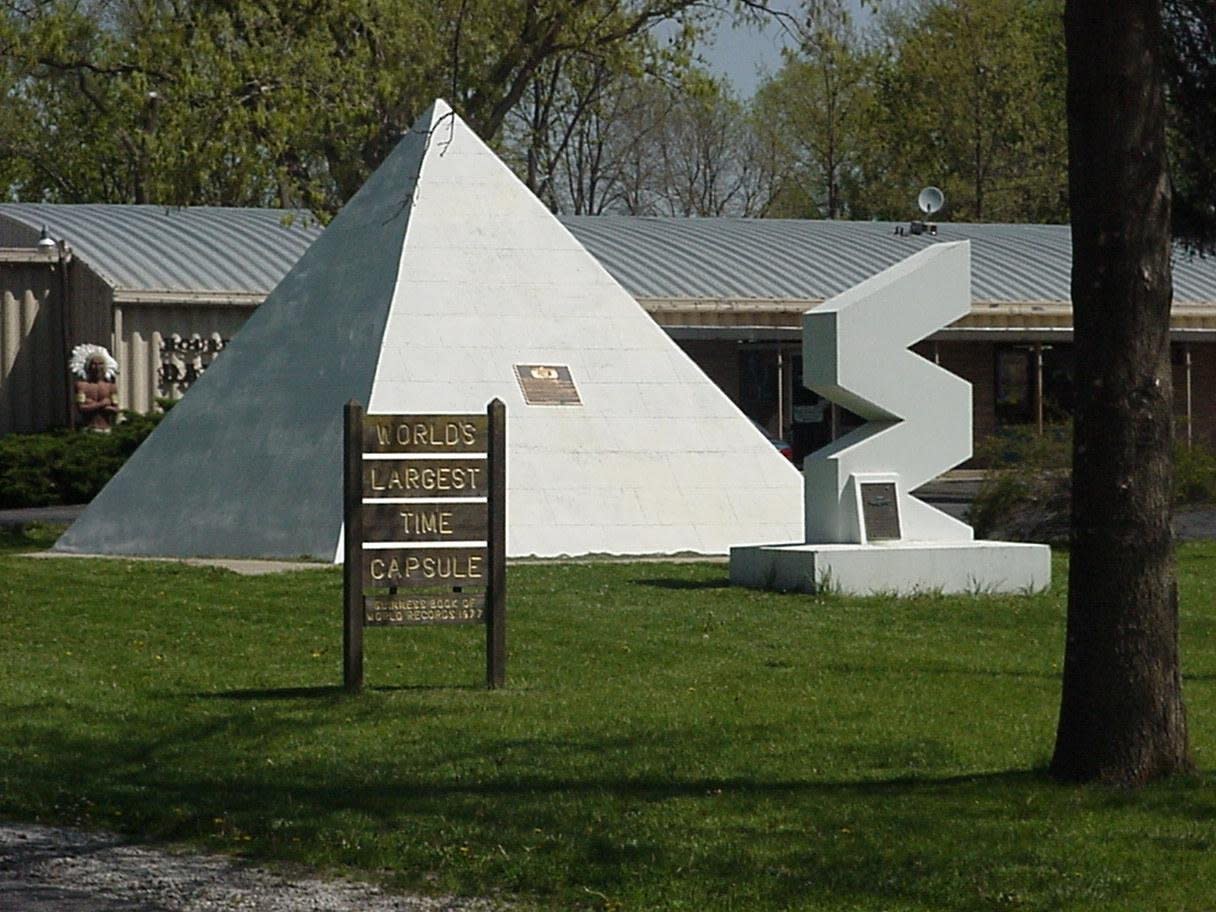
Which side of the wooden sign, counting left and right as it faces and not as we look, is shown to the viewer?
front

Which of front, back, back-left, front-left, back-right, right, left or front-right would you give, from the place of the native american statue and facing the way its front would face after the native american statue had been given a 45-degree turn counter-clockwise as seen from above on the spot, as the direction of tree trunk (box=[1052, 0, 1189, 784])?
front-right

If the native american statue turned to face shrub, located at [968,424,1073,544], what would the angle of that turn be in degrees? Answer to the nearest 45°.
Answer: approximately 45° to its left

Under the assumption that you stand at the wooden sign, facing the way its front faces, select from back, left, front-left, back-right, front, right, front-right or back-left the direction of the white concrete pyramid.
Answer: back

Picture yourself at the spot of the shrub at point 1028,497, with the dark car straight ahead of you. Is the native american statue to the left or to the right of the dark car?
left

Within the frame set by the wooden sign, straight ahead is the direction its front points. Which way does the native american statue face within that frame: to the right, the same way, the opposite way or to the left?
the same way

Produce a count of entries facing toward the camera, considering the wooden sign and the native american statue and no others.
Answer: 2

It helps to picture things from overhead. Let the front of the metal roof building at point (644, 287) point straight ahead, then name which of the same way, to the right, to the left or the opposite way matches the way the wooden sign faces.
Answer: the same way

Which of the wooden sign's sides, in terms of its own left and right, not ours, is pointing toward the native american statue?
back

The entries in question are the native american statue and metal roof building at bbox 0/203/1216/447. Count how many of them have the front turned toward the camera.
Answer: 2

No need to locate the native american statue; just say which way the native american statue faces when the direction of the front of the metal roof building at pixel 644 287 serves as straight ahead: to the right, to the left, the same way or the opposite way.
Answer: the same way

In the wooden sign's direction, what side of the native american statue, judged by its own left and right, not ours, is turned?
front

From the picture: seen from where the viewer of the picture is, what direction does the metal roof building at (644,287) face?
facing the viewer
